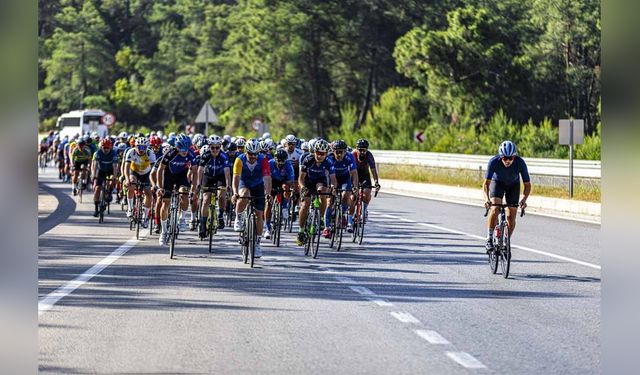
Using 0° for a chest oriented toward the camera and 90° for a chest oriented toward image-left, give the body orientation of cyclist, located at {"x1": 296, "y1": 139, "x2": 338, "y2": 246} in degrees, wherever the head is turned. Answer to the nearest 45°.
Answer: approximately 0°

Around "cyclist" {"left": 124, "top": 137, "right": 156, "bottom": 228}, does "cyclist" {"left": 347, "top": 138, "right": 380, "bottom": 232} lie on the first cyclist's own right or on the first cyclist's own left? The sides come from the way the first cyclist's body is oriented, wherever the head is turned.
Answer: on the first cyclist's own left

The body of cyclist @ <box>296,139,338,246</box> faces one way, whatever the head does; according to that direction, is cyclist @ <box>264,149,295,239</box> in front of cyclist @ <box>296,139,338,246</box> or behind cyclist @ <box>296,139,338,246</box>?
behind

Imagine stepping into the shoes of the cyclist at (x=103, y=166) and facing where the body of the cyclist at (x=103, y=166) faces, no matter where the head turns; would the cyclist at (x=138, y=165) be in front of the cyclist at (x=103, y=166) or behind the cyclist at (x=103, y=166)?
in front

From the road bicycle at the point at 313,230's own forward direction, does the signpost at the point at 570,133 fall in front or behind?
behind

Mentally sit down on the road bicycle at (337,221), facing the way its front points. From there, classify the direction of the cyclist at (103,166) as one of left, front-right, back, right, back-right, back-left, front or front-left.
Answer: back-right

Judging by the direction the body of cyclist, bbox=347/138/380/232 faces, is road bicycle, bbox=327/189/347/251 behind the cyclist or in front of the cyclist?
in front

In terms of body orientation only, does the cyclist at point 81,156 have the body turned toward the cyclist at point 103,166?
yes

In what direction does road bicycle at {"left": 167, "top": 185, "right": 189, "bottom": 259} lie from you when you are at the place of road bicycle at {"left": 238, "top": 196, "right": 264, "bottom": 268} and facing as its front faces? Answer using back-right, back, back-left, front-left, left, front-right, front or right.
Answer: back-right

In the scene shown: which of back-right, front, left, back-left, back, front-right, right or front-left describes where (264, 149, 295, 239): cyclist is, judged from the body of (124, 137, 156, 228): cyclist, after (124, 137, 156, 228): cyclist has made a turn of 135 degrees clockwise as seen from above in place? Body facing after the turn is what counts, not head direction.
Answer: back

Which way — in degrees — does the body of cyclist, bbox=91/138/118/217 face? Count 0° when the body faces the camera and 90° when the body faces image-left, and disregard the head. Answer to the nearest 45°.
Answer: approximately 0°

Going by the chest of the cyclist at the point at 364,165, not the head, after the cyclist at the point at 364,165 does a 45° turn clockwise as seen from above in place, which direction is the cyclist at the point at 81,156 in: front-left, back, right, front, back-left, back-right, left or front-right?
right
